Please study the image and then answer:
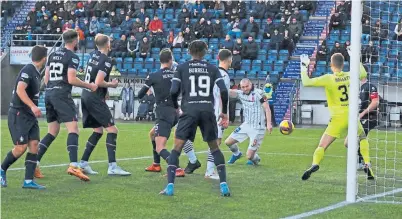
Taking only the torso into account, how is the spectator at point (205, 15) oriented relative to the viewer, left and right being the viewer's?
facing the viewer

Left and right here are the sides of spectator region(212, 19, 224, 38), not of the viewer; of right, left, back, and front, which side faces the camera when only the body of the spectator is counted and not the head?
front

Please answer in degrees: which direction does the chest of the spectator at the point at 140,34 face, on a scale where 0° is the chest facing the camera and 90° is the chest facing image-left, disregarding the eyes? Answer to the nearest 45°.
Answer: approximately 0°

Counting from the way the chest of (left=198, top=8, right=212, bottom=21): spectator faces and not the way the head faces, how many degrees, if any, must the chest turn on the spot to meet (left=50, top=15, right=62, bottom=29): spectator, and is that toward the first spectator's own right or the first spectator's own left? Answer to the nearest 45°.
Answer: approximately 90° to the first spectator's own right

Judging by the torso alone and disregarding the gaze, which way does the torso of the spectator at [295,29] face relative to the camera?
toward the camera

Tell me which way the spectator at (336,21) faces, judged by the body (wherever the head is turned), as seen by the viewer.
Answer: toward the camera

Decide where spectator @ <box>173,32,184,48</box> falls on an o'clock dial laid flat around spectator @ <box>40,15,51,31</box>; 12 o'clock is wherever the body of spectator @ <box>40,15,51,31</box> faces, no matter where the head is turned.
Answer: spectator @ <box>173,32,184,48</box> is roughly at 10 o'clock from spectator @ <box>40,15,51,31</box>.

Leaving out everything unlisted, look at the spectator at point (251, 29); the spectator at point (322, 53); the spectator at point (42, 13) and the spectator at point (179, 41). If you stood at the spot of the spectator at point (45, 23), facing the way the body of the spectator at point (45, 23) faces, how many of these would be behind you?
1

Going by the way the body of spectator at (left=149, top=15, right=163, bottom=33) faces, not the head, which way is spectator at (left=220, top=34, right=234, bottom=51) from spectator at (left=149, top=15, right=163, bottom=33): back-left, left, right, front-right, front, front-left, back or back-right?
front-left

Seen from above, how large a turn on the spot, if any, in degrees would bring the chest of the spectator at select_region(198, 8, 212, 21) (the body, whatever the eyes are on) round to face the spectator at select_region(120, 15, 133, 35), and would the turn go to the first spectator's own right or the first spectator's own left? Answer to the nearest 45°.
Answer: approximately 90° to the first spectator's own right

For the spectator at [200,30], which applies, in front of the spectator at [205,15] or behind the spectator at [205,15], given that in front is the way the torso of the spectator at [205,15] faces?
in front

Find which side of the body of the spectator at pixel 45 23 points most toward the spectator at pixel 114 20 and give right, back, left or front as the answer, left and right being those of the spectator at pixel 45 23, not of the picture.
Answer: left

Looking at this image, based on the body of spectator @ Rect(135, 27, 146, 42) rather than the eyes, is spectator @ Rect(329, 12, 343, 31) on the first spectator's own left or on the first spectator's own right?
on the first spectator's own left

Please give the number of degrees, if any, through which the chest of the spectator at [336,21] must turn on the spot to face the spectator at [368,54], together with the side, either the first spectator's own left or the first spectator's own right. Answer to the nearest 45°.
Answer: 0° — they already face them

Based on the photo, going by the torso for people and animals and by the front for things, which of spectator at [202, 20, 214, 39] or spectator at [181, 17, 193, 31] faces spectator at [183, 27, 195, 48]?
spectator at [181, 17, 193, 31]

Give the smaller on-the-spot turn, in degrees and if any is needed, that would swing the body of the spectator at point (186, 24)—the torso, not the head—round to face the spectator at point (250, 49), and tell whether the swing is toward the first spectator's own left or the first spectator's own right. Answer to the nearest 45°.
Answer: approximately 45° to the first spectator's own left
